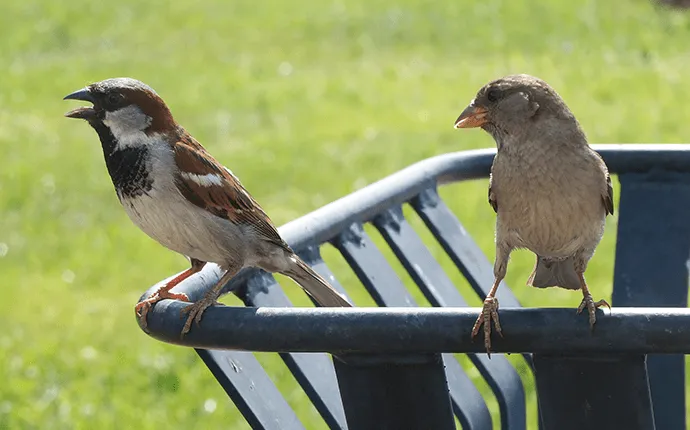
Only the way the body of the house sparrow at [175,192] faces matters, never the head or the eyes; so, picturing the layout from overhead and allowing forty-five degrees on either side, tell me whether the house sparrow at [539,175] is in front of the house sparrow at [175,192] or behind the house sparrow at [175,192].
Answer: behind

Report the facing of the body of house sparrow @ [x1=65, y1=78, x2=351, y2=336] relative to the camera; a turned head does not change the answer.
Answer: to the viewer's left
